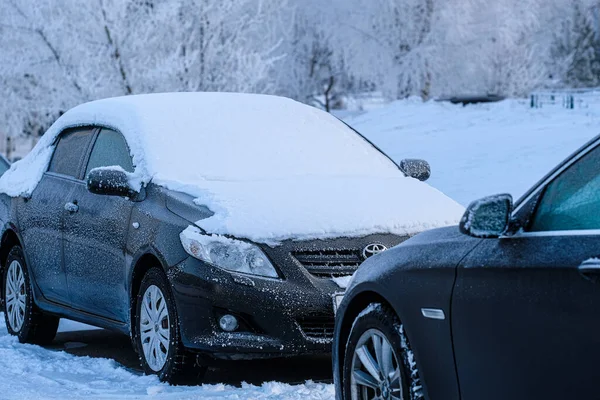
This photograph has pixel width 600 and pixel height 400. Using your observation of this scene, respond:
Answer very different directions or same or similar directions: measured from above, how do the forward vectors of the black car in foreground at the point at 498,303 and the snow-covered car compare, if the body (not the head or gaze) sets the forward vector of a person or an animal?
very different directions

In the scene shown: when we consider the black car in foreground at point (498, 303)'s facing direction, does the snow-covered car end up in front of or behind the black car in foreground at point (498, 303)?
in front

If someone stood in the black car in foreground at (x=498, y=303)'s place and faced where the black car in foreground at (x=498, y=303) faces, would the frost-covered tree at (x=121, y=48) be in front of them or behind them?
in front

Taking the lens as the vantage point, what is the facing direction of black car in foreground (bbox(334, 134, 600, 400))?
facing away from the viewer and to the left of the viewer

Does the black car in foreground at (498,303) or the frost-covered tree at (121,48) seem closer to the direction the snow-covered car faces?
the black car in foreground

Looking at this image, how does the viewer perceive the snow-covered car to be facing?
facing the viewer and to the right of the viewer

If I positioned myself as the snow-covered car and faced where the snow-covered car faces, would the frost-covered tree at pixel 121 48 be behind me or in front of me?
behind

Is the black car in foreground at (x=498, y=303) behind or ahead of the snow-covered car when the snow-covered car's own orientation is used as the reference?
ahead
